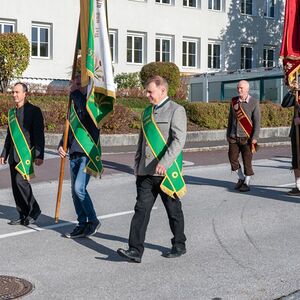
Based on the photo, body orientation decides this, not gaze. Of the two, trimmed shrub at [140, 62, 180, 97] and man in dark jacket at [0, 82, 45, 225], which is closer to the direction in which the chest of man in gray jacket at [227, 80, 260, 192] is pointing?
the man in dark jacket

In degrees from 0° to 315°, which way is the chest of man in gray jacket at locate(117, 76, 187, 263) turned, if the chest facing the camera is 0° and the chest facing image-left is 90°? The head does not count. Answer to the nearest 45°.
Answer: approximately 45°

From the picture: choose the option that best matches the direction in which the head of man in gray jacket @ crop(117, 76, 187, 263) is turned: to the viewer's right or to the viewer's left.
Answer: to the viewer's left

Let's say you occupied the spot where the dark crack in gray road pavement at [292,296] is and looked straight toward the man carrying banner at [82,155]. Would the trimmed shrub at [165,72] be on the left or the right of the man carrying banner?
right

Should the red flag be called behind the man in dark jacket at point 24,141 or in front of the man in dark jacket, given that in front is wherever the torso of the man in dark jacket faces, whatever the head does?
behind

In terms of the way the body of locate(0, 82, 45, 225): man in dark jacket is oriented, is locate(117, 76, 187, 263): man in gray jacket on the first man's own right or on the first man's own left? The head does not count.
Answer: on the first man's own left

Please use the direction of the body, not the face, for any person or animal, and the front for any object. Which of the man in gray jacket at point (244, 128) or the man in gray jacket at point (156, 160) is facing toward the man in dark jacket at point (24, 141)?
the man in gray jacket at point (244, 128)

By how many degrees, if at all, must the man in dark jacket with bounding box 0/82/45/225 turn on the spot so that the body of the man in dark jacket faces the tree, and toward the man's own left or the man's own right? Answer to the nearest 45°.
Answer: approximately 135° to the man's own right

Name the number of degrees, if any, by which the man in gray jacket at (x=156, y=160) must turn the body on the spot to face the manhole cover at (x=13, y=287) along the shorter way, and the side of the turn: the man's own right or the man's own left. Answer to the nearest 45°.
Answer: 0° — they already face it

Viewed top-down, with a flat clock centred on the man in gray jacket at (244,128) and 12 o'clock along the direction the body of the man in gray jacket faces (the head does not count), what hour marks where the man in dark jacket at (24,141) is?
The man in dark jacket is roughly at 12 o'clock from the man in gray jacket.
